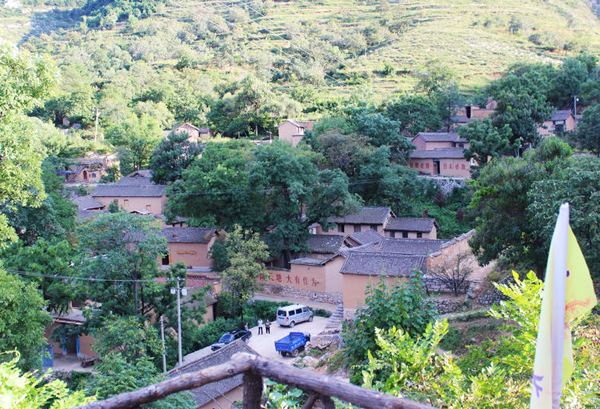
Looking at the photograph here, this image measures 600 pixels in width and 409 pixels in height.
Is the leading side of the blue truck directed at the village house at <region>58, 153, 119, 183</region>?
no

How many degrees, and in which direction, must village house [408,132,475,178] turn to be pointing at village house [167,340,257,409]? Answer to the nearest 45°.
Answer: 0° — it already faces it

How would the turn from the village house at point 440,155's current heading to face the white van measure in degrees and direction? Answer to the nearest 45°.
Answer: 0° — it already faces it

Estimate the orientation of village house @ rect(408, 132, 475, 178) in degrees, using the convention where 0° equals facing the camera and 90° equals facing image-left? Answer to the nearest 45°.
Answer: approximately 0°

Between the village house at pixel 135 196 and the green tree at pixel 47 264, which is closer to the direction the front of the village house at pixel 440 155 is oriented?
the green tree

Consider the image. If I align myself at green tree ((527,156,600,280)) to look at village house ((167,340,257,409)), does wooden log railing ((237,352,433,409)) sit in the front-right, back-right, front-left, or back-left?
front-left

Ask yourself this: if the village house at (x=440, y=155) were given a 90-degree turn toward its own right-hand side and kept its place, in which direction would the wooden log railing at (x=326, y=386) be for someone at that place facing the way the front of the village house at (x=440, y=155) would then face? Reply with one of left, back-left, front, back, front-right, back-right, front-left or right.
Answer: left

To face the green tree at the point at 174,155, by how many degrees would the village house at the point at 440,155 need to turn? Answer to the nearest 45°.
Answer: approximately 45° to its right

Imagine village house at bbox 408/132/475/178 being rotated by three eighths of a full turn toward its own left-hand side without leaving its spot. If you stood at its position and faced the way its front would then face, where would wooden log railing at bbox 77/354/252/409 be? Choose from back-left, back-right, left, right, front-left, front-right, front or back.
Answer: back-right

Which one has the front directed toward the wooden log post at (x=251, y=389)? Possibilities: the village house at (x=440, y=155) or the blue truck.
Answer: the village house

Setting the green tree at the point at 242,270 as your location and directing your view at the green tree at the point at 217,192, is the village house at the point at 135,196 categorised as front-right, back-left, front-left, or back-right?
front-left

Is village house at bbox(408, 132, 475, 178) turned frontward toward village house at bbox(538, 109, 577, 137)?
no

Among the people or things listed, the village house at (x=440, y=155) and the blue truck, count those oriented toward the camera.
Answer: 1

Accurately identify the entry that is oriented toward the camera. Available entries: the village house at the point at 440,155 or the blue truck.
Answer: the village house

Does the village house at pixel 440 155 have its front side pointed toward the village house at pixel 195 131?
no
